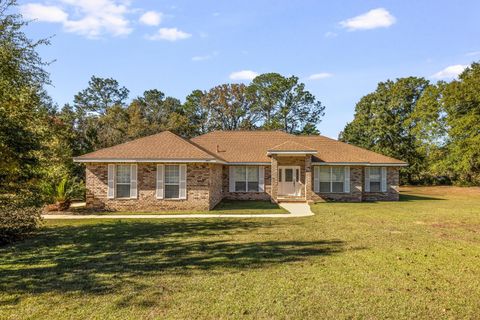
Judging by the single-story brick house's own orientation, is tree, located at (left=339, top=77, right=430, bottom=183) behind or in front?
behind

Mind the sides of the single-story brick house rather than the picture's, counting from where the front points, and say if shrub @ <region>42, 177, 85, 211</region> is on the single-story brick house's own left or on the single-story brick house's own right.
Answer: on the single-story brick house's own right

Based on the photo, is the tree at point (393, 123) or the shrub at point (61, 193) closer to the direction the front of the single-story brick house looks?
the shrub

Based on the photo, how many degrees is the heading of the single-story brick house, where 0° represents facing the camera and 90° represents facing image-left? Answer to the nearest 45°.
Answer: approximately 0°

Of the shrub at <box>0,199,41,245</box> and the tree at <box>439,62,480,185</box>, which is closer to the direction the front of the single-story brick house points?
the shrub

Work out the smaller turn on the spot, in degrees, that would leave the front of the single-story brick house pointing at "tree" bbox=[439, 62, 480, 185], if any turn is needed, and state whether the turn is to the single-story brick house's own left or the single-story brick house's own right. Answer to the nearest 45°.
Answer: approximately 135° to the single-story brick house's own left
